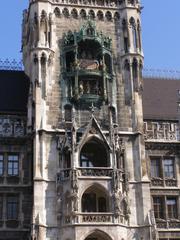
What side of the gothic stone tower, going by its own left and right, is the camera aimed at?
front
